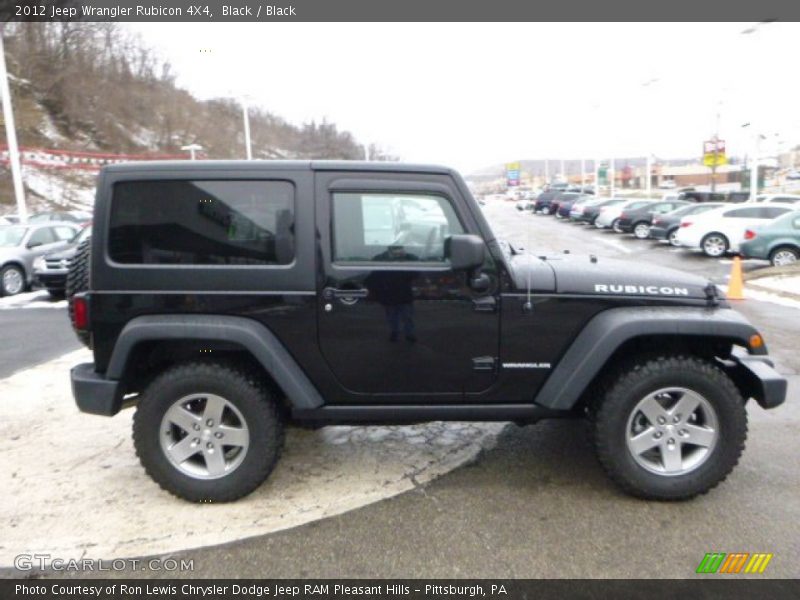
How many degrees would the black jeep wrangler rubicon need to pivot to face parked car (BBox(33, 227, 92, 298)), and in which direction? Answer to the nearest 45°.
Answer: approximately 135° to its left

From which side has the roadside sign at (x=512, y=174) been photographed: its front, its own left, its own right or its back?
front

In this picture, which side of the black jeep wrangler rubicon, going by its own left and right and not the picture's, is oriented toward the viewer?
right

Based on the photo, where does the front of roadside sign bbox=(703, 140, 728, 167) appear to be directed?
toward the camera

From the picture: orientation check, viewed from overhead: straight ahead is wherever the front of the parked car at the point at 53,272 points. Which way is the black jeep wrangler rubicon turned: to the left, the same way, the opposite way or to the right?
to the left

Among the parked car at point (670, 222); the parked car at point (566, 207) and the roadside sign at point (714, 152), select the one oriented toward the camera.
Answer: the roadside sign

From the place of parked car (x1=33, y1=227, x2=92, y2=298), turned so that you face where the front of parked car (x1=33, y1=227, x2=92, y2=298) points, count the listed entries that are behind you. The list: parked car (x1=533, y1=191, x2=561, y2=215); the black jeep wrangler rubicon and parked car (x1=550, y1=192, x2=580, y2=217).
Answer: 2
